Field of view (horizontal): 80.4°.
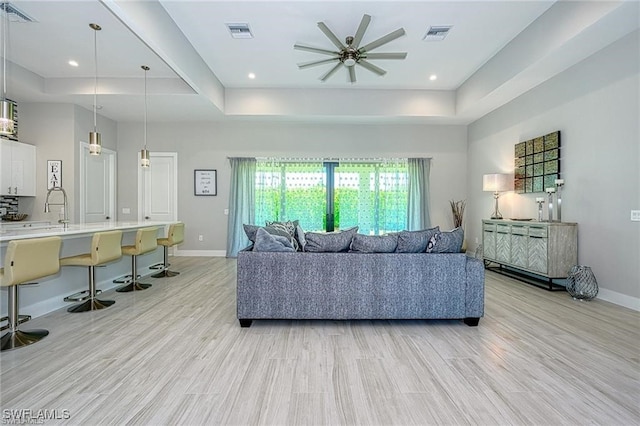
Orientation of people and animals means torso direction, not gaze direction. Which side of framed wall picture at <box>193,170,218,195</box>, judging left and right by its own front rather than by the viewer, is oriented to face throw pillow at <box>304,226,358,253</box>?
front

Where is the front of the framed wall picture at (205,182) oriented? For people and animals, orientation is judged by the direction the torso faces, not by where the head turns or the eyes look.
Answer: toward the camera

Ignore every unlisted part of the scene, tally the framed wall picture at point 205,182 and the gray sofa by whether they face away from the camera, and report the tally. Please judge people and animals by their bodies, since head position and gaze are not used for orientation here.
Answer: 1

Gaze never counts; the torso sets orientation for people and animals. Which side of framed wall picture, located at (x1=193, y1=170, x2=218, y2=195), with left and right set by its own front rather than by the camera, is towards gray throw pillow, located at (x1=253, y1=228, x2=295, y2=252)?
front

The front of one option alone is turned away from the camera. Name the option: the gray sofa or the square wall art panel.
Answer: the gray sofa

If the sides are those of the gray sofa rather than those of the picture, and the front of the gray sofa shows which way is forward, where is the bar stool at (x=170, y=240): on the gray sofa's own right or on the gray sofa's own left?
on the gray sofa's own left

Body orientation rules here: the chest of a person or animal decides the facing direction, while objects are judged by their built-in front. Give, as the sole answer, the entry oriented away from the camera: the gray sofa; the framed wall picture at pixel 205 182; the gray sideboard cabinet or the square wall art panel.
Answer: the gray sofa

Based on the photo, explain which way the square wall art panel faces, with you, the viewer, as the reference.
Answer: facing the viewer and to the left of the viewer

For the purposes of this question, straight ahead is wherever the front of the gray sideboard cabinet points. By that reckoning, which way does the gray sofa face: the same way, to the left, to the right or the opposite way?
to the right

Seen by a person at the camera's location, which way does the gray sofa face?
facing away from the viewer

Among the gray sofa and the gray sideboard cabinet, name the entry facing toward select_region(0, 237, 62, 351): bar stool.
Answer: the gray sideboard cabinet

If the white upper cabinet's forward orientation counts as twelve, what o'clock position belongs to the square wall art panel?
The square wall art panel is roughly at 12 o'clock from the white upper cabinet.

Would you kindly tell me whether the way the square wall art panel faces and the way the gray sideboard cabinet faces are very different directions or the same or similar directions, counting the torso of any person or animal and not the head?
same or similar directions

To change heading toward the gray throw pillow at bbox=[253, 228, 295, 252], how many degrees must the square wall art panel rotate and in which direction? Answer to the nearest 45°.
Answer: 0° — it already faces it

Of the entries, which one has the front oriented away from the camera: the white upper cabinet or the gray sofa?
the gray sofa

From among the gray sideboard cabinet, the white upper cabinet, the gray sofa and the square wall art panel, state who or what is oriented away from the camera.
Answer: the gray sofa

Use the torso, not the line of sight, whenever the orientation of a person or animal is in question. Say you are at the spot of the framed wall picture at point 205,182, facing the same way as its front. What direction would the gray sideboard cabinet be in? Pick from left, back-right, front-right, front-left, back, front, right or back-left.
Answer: front-left

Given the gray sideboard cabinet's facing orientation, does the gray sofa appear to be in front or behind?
in front

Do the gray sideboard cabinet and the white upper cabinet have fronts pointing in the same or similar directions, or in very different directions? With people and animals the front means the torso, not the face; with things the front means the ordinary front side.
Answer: very different directions

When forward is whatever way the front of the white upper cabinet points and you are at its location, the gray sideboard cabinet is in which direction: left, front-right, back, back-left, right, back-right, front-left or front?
front
